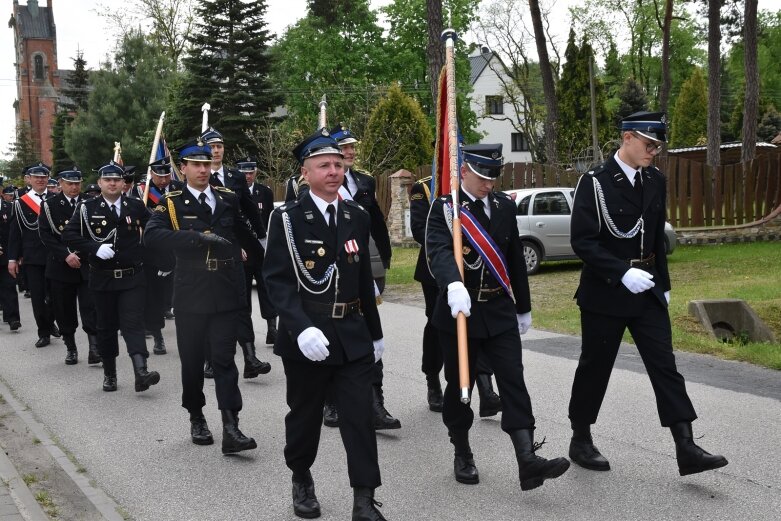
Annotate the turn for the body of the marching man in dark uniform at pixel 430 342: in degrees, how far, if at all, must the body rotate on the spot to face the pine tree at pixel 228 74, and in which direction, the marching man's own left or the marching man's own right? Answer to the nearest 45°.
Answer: approximately 135° to the marching man's own left

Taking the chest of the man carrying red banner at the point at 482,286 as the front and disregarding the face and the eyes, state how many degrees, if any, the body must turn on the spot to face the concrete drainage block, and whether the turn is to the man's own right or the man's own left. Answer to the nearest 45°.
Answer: approximately 90° to the man's own left

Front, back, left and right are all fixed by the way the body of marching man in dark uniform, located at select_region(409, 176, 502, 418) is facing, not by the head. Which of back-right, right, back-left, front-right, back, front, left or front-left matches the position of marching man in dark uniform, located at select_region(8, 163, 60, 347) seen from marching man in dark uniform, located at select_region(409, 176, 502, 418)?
back

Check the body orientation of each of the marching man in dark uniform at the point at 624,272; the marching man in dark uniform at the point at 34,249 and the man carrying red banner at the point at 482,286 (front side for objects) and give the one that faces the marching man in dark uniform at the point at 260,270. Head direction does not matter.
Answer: the marching man in dark uniform at the point at 34,249

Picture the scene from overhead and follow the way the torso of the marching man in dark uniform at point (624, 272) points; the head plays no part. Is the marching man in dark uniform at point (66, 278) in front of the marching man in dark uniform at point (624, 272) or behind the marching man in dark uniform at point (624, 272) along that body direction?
behind

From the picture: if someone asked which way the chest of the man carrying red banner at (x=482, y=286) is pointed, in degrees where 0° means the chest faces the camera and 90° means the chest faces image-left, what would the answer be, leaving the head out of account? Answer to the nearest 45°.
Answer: approximately 315°

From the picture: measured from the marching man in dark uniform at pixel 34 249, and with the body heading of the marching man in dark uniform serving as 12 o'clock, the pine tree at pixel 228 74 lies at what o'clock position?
The pine tree is roughly at 8 o'clock from the marching man in dark uniform.

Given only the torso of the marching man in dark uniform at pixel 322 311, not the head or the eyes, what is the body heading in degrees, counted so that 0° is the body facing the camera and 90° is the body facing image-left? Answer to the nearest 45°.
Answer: approximately 315°

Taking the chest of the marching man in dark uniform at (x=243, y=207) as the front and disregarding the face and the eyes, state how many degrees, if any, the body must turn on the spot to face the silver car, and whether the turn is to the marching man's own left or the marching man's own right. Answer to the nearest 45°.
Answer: approximately 90° to the marching man's own left
